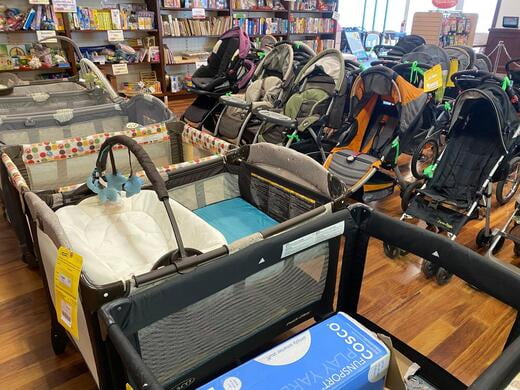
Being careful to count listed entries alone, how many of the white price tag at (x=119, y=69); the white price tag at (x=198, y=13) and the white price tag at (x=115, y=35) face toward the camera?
3

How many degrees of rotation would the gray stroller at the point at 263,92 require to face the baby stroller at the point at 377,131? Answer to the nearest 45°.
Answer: approximately 90° to its left

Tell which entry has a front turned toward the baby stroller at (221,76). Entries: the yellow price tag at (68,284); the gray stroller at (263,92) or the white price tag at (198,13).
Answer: the white price tag

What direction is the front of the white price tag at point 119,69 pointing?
toward the camera

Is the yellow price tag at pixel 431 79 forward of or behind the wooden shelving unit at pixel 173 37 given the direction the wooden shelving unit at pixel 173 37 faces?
forward

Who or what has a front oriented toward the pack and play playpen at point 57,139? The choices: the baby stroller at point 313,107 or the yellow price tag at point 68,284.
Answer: the baby stroller

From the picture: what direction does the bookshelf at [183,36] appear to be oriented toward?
toward the camera

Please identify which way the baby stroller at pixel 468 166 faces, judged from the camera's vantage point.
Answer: facing the viewer and to the left of the viewer

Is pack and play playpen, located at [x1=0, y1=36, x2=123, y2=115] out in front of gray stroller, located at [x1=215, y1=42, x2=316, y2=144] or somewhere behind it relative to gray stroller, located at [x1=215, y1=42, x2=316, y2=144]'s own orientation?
in front

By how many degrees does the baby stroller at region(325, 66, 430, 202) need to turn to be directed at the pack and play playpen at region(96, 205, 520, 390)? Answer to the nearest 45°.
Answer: approximately 45° to its left

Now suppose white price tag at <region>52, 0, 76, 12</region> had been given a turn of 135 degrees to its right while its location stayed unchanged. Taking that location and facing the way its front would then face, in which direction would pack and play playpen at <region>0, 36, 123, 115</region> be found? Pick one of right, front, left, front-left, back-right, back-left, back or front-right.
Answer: back-left

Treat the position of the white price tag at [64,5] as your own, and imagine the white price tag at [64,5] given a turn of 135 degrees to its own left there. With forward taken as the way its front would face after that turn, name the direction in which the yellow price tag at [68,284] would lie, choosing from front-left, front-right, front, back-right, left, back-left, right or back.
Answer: back-right

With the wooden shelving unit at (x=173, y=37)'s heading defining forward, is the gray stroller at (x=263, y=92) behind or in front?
in front

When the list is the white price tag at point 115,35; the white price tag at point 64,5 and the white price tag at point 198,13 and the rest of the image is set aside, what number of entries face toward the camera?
3

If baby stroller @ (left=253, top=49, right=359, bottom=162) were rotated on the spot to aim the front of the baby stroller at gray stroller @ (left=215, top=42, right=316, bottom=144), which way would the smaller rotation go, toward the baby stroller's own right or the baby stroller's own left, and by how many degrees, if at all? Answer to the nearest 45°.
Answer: approximately 90° to the baby stroller's own right

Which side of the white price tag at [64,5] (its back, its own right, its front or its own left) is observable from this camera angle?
front

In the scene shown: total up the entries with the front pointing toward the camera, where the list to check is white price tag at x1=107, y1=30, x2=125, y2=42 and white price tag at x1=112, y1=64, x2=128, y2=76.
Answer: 2
